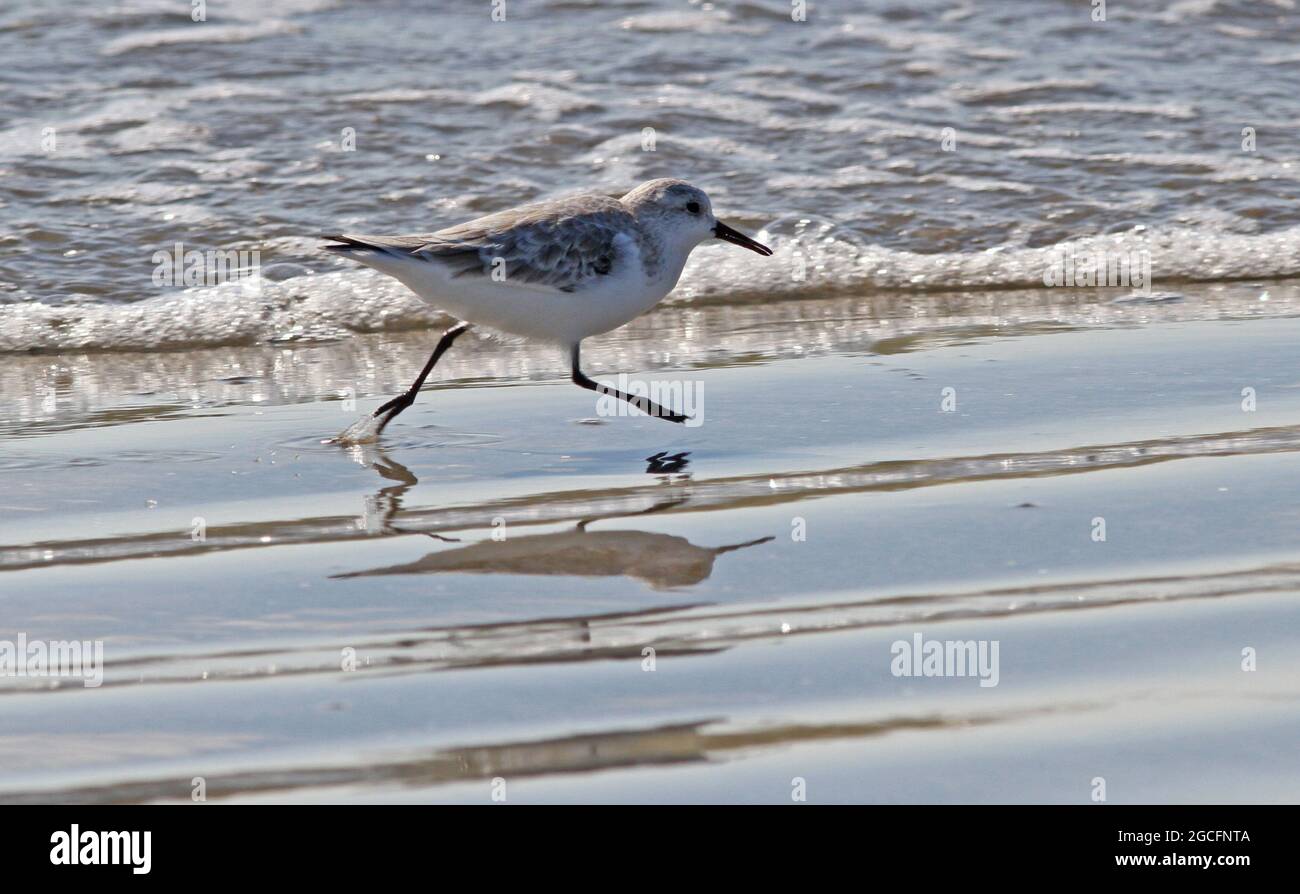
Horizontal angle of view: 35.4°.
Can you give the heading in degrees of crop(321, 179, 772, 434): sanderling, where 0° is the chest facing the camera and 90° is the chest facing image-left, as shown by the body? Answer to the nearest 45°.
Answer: approximately 270°
